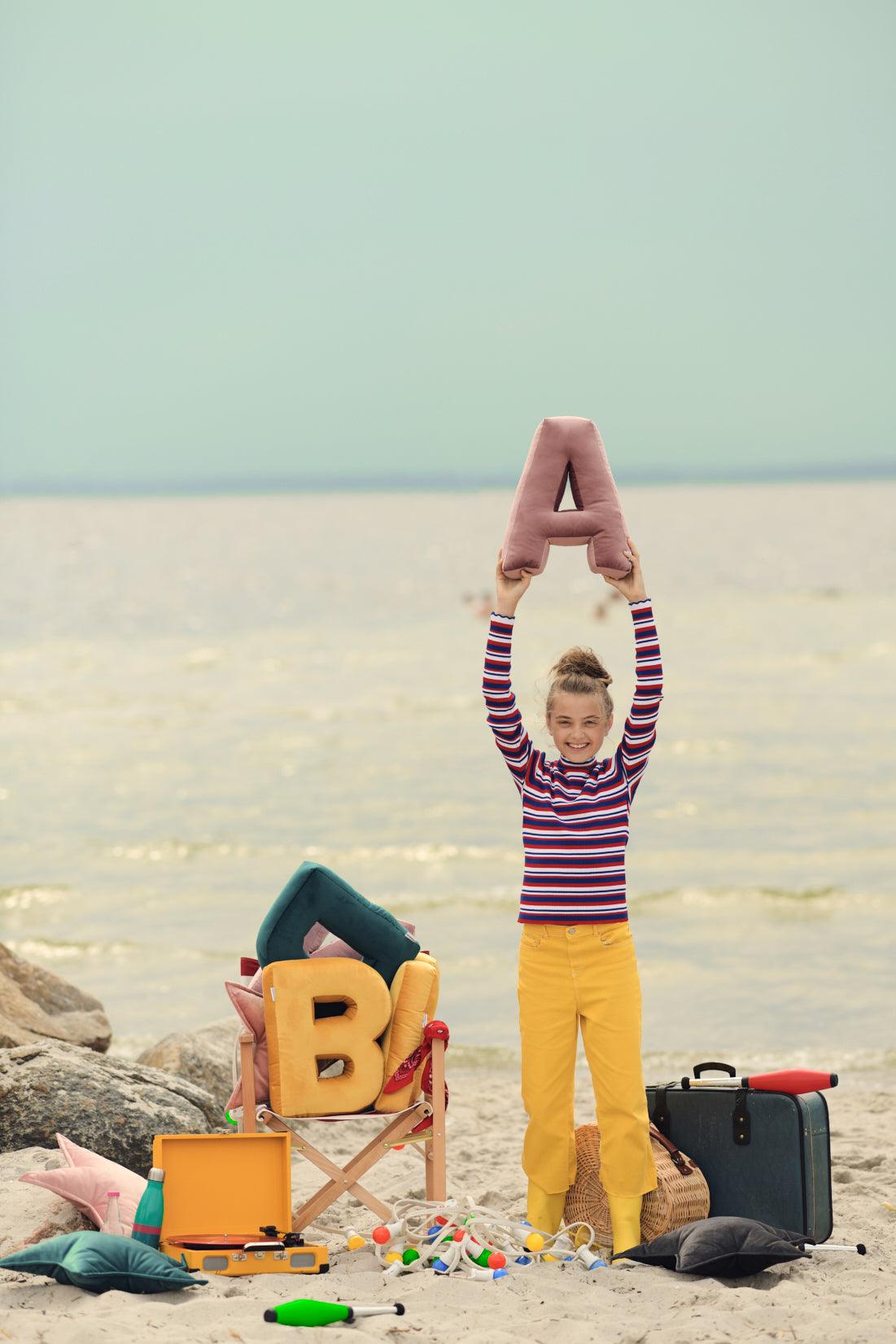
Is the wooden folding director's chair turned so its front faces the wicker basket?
no

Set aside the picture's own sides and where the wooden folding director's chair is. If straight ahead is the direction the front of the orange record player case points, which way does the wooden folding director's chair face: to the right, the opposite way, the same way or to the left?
the same way

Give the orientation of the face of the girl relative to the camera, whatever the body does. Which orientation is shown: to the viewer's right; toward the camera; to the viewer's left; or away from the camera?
toward the camera

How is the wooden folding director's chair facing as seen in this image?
toward the camera

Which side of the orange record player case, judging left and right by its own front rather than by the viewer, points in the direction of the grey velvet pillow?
left

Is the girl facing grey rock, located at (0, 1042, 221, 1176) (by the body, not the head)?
no

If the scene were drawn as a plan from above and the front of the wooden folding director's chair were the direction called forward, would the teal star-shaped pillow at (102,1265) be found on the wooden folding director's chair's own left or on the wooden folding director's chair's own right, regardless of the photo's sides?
on the wooden folding director's chair's own right

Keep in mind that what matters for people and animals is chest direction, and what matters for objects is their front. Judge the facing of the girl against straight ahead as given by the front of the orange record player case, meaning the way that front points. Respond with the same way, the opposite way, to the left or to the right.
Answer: the same way

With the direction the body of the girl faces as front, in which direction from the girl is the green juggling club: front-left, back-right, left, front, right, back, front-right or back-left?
front-right

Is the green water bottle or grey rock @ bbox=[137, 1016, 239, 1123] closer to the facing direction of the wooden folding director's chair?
the green water bottle

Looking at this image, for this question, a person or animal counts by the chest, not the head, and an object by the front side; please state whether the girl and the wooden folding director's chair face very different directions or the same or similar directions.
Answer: same or similar directions

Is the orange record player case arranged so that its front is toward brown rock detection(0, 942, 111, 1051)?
no
